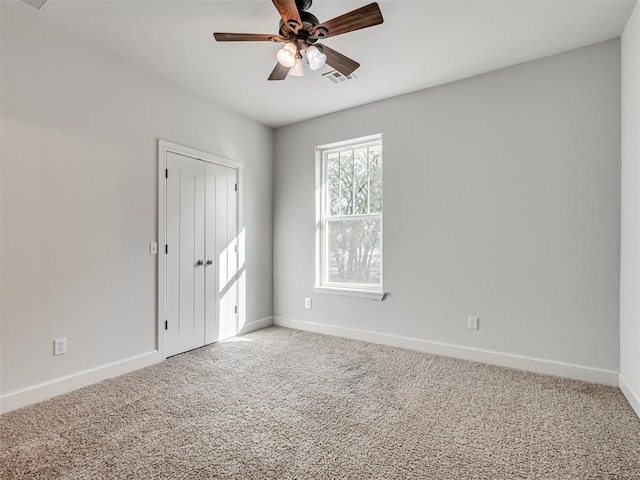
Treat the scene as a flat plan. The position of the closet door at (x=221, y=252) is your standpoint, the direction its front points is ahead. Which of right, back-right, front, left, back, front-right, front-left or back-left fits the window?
front-left

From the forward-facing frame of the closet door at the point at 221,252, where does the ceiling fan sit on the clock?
The ceiling fan is roughly at 1 o'clock from the closet door.

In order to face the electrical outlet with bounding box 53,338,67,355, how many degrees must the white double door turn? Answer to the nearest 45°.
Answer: approximately 90° to its right

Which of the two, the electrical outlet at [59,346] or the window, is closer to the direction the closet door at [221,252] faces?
the window

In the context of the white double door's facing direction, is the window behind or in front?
in front

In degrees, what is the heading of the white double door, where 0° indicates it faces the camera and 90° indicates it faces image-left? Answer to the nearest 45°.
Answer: approximately 315°

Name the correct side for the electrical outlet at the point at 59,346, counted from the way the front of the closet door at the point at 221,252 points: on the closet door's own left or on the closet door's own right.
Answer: on the closet door's own right

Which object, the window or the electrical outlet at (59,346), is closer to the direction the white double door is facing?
the window
